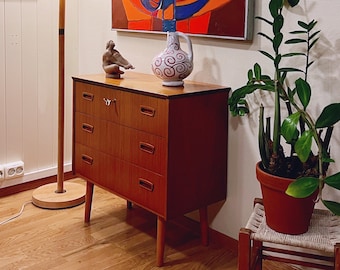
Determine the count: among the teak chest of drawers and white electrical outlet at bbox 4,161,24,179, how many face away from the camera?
0

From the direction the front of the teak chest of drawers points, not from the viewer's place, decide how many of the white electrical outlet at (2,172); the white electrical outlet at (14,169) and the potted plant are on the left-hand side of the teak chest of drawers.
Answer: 1

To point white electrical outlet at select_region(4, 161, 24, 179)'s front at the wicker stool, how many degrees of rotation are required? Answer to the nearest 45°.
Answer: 0° — it already faces it

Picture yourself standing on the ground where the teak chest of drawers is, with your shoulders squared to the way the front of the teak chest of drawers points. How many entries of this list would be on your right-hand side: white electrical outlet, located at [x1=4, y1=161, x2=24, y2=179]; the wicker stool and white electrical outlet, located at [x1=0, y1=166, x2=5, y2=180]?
2

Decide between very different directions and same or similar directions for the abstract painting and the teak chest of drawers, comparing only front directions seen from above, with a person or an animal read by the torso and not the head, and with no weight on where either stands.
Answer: same or similar directions

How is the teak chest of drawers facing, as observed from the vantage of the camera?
facing the viewer and to the left of the viewer

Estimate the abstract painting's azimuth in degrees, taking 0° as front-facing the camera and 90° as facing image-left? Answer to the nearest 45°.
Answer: approximately 45°

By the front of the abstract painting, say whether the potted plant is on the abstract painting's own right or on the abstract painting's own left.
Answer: on the abstract painting's own left

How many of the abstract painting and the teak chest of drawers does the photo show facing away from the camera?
0

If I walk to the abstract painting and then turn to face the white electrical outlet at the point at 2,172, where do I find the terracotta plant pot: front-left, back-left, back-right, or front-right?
back-left

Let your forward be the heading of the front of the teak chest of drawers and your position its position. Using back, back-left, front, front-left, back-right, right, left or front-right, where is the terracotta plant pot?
left

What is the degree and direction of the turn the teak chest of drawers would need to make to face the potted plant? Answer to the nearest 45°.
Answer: approximately 90° to its left

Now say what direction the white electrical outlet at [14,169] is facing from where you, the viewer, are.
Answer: facing the viewer and to the right of the viewer

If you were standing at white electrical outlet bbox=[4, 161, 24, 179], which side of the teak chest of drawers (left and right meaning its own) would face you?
right

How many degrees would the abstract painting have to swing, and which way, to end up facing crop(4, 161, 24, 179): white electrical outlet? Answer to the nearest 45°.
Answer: approximately 90° to its right
